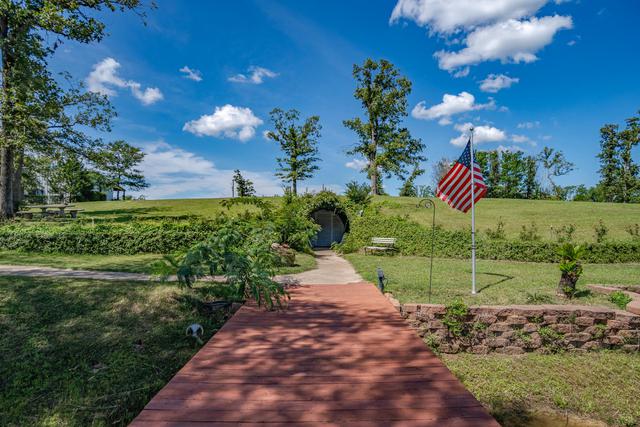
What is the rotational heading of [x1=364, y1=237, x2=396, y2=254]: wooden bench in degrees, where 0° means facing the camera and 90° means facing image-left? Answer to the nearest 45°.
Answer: approximately 45°

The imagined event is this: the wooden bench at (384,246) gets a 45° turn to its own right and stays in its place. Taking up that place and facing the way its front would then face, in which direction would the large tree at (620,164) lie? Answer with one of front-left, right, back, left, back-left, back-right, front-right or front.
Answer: back-right

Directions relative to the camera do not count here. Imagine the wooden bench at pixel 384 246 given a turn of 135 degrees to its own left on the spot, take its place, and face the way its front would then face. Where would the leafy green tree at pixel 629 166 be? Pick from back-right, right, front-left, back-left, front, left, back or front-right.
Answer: front-left

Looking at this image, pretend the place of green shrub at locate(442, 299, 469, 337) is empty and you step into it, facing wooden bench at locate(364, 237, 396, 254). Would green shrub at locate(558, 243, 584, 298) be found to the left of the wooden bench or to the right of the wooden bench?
right

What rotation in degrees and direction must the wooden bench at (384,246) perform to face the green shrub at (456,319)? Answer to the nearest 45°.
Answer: approximately 45° to its left

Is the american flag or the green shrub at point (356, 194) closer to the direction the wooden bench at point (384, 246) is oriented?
the american flag

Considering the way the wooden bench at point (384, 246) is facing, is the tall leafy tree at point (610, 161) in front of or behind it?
behind

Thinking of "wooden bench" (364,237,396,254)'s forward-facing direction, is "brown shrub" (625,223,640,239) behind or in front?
behind

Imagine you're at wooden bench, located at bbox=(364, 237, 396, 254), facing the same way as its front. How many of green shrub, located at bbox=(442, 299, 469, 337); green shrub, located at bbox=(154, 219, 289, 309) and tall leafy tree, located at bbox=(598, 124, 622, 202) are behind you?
1

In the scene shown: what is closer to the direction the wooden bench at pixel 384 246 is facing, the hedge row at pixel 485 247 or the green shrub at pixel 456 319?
the green shrub
